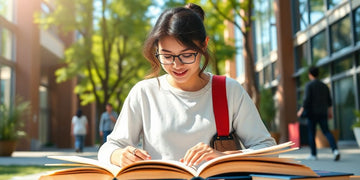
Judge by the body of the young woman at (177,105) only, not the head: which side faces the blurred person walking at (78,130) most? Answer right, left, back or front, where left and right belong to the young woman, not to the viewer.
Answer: back

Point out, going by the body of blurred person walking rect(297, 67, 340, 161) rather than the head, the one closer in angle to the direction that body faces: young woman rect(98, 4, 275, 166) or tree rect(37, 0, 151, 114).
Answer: the tree

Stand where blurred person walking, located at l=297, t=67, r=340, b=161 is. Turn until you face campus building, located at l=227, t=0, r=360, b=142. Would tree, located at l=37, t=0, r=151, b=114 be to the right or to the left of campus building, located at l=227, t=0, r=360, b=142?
left

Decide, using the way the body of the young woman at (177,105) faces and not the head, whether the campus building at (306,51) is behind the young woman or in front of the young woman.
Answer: behind
